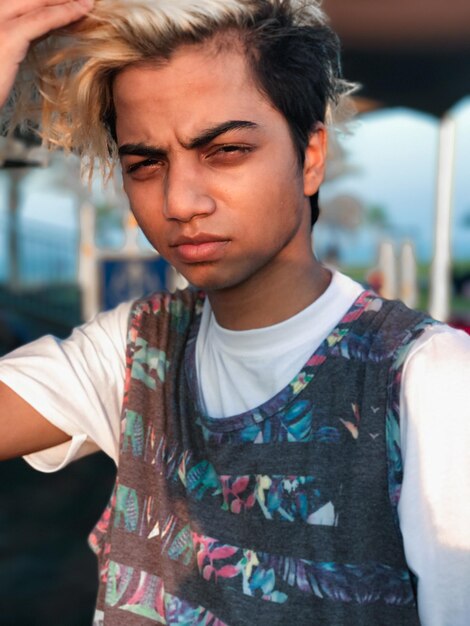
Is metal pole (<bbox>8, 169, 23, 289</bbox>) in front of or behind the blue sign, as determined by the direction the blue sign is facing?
behind

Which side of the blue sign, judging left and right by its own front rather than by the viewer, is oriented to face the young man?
front

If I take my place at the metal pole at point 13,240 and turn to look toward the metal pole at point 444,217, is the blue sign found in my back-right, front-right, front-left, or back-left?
front-right

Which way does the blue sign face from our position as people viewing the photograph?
facing the viewer

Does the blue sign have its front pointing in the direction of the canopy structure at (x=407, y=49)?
no

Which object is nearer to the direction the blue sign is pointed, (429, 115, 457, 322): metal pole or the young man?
the young man

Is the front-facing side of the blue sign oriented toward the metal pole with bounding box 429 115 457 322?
no
